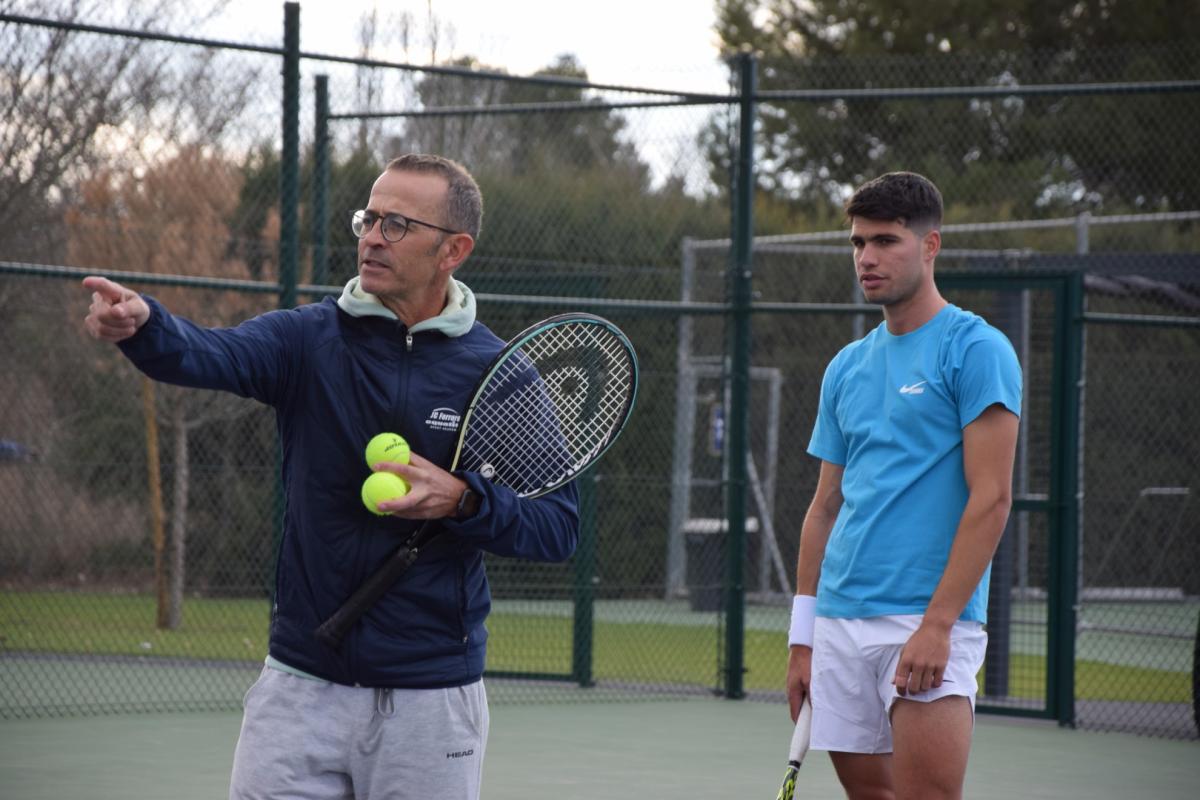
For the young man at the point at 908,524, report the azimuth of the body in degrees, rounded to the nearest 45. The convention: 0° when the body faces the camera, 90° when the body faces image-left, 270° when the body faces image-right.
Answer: approximately 45°

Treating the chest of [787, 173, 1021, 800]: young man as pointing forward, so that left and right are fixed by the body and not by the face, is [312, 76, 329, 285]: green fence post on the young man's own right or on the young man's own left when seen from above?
on the young man's own right

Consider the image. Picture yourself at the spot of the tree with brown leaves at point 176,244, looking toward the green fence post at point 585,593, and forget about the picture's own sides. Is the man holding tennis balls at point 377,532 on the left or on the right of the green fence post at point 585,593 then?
right

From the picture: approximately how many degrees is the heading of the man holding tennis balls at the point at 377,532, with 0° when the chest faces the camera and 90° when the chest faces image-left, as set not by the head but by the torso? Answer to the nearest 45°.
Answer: approximately 0°

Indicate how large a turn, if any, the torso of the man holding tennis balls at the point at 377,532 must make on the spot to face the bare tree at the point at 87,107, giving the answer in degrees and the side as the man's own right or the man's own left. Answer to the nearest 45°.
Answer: approximately 180°

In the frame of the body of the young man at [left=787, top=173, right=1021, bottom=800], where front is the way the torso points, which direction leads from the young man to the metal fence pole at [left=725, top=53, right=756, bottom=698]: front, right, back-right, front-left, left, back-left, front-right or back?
back-right

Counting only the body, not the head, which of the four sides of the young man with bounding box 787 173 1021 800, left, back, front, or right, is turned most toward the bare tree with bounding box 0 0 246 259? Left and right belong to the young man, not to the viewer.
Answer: right

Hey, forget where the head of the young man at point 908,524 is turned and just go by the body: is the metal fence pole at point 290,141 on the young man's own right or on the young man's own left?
on the young man's own right
